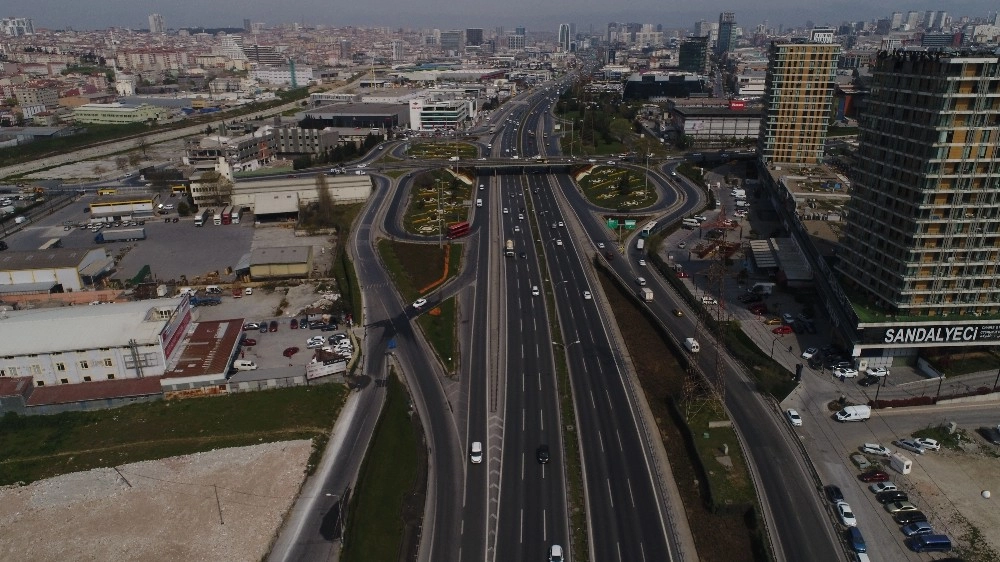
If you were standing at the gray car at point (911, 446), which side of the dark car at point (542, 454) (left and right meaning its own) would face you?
left

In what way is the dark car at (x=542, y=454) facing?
toward the camera

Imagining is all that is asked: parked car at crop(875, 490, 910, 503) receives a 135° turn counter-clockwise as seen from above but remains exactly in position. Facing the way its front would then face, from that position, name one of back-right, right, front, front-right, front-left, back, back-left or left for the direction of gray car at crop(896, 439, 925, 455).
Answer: back-left

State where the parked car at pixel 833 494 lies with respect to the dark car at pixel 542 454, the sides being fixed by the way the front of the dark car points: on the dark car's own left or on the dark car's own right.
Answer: on the dark car's own left

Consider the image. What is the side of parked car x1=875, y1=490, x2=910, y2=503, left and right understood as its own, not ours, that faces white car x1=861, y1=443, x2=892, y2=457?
right

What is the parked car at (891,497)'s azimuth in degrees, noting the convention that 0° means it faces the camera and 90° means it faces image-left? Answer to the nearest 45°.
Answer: approximately 90°

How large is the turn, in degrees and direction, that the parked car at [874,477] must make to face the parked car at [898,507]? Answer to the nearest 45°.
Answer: approximately 135° to its left

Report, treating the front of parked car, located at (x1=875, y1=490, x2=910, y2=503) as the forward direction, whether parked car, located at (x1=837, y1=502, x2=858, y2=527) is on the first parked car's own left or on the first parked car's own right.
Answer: on the first parked car's own left

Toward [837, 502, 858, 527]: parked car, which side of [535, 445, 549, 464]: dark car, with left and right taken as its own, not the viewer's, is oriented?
left

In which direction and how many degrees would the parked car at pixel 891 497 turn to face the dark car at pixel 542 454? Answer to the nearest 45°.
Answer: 0° — it already faces it

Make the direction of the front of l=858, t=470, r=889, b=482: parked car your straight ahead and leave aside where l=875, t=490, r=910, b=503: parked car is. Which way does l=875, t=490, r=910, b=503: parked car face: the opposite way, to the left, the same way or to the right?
the same way

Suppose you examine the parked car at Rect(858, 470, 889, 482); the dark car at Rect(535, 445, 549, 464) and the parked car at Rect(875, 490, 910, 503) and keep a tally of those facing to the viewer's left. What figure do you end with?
2

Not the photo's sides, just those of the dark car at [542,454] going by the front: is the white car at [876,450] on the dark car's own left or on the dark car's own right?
on the dark car's own left

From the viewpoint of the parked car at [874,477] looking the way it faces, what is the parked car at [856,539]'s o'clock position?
the parked car at [856,539] is roughly at 9 o'clock from the parked car at [874,477].

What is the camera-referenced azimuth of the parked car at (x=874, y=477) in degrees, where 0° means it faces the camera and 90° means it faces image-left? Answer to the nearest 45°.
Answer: approximately 90°

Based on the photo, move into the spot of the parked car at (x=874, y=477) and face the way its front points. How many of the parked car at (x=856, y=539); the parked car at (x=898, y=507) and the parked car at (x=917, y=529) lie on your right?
0
